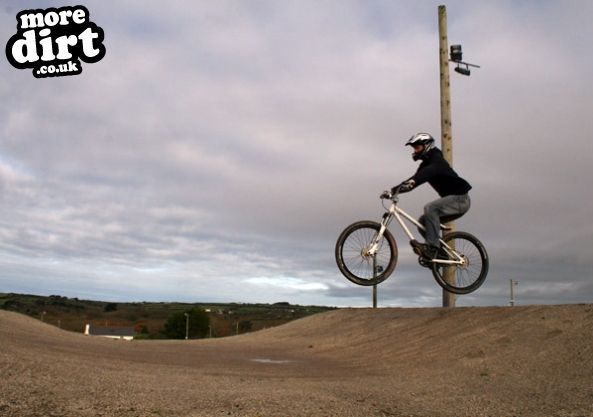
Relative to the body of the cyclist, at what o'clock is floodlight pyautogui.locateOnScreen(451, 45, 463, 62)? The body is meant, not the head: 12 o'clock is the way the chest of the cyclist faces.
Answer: The floodlight is roughly at 3 o'clock from the cyclist.

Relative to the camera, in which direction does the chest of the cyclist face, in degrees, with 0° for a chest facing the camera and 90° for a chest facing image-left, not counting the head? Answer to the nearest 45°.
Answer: approximately 90°

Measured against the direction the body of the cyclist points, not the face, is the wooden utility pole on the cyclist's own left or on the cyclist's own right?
on the cyclist's own right

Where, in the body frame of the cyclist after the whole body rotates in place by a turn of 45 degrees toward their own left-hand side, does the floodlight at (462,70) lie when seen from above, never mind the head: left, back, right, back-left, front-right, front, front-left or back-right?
back-right
